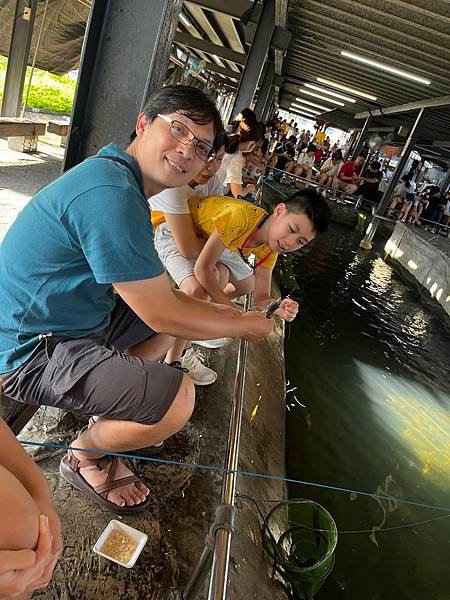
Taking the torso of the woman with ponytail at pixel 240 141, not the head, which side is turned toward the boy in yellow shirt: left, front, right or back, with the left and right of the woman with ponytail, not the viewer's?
right

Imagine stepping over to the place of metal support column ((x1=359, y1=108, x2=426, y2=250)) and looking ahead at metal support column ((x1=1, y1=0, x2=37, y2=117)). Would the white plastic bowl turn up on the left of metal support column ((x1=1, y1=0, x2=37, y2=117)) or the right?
left

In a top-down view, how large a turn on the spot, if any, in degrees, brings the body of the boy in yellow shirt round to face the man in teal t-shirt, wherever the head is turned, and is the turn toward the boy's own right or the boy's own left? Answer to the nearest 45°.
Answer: approximately 45° to the boy's own right

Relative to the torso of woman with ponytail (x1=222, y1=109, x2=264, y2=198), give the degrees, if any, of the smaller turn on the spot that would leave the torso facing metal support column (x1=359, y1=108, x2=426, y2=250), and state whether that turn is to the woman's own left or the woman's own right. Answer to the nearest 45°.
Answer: approximately 45° to the woman's own left

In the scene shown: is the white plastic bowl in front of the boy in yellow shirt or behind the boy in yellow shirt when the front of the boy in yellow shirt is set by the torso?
in front

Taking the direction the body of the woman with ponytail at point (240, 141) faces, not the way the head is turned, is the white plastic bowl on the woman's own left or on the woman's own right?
on the woman's own right

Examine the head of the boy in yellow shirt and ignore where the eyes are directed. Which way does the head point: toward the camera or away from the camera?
toward the camera

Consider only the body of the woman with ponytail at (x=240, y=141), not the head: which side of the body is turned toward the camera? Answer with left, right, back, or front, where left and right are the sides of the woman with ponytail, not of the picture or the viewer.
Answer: right

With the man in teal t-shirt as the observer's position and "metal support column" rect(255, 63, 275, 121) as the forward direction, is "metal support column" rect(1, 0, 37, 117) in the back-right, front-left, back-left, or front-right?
front-left

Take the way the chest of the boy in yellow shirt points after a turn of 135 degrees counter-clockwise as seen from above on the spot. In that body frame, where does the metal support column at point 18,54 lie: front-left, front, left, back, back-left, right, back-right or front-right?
front-left

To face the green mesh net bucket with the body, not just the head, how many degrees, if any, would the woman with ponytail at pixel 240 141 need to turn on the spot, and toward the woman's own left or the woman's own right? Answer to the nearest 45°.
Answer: approximately 90° to the woman's own right

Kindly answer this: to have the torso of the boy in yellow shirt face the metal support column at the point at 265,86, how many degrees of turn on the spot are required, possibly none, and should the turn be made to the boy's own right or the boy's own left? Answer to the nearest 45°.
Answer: approximately 135° to the boy's own left

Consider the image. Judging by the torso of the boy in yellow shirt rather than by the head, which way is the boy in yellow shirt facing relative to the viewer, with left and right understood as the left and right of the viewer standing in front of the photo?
facing the viewer and to the right of the viewer
